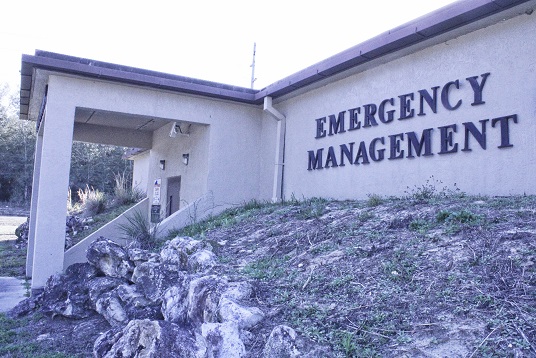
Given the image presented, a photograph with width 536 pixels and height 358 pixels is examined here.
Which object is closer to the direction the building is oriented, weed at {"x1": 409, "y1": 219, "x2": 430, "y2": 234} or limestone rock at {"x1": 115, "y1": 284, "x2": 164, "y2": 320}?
the limestone rock

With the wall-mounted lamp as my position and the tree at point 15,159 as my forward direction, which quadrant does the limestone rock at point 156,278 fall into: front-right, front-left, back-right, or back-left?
back-left

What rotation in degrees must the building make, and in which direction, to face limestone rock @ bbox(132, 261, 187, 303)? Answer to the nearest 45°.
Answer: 0° — it already faces it

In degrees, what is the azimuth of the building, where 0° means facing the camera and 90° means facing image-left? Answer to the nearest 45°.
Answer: approximately 45°

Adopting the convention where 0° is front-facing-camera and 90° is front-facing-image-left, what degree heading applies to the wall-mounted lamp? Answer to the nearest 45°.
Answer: approximately 45°

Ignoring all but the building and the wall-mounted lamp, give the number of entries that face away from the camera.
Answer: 0

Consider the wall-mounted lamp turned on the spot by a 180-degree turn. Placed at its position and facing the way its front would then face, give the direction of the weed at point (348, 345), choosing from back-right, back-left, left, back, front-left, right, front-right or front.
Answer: back-right

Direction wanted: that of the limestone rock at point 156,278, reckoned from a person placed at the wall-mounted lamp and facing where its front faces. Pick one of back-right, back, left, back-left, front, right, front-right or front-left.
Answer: front-left
